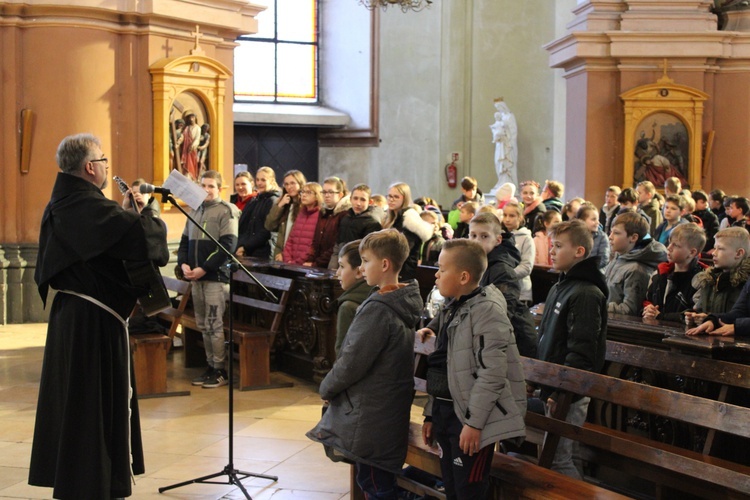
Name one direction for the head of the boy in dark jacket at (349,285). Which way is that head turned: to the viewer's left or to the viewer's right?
to the viewer's left

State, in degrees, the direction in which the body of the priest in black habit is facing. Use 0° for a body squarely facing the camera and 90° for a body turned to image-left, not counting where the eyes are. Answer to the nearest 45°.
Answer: approximately 225°

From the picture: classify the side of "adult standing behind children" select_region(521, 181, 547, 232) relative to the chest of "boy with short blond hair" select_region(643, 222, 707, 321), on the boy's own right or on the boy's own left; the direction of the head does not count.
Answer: on the boy's own right

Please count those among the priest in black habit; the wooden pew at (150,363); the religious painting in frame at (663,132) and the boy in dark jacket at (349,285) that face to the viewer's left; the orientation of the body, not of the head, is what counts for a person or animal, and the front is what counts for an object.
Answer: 2

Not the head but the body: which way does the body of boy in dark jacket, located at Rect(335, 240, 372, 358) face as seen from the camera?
to the viewer's left

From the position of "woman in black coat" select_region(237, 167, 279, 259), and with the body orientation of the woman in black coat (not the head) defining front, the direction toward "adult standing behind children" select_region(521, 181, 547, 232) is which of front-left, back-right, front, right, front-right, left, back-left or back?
back-left

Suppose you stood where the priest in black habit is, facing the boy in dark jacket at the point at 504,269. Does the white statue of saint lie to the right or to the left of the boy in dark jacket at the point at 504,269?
left

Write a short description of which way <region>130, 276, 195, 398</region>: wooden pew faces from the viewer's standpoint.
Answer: facing to the left of the viewer

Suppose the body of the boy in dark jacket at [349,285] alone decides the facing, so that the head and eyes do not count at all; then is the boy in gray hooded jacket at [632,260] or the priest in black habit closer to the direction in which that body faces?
the priest in black habit
